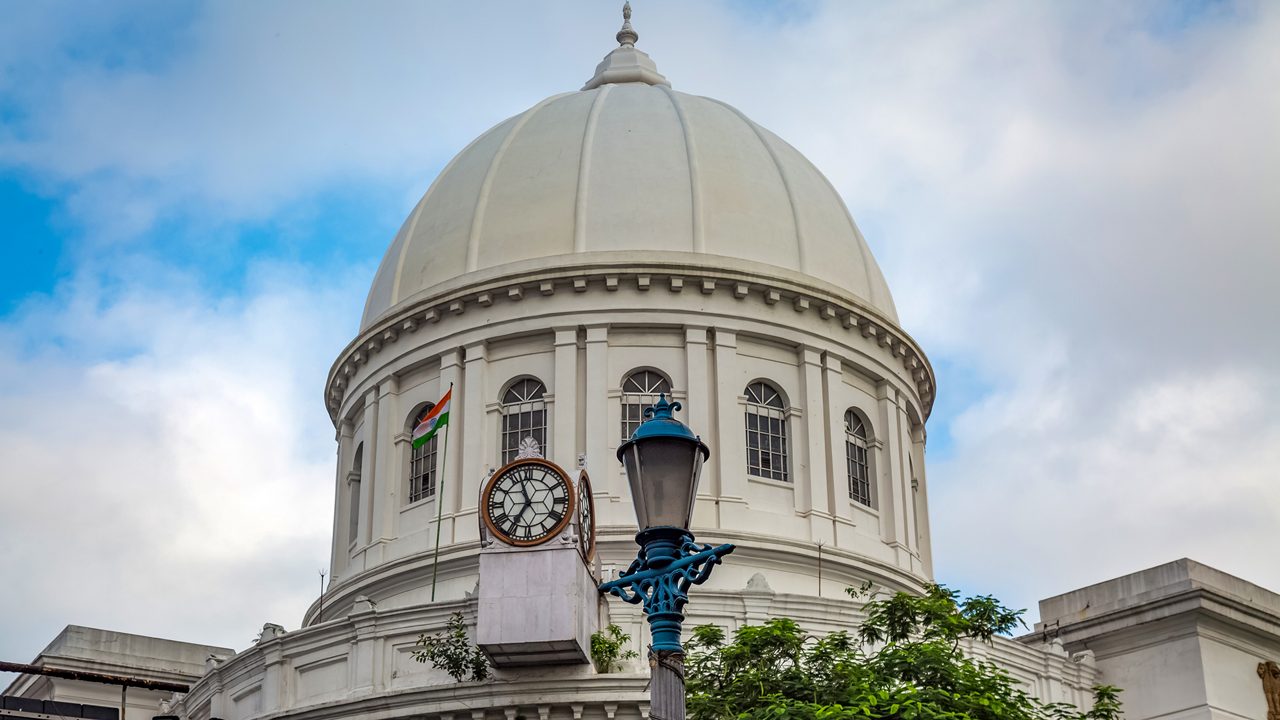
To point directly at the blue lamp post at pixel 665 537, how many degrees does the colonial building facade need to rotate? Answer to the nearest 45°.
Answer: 0° — it already faces it

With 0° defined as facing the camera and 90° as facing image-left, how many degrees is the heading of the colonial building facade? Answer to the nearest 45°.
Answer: approximately 0°
